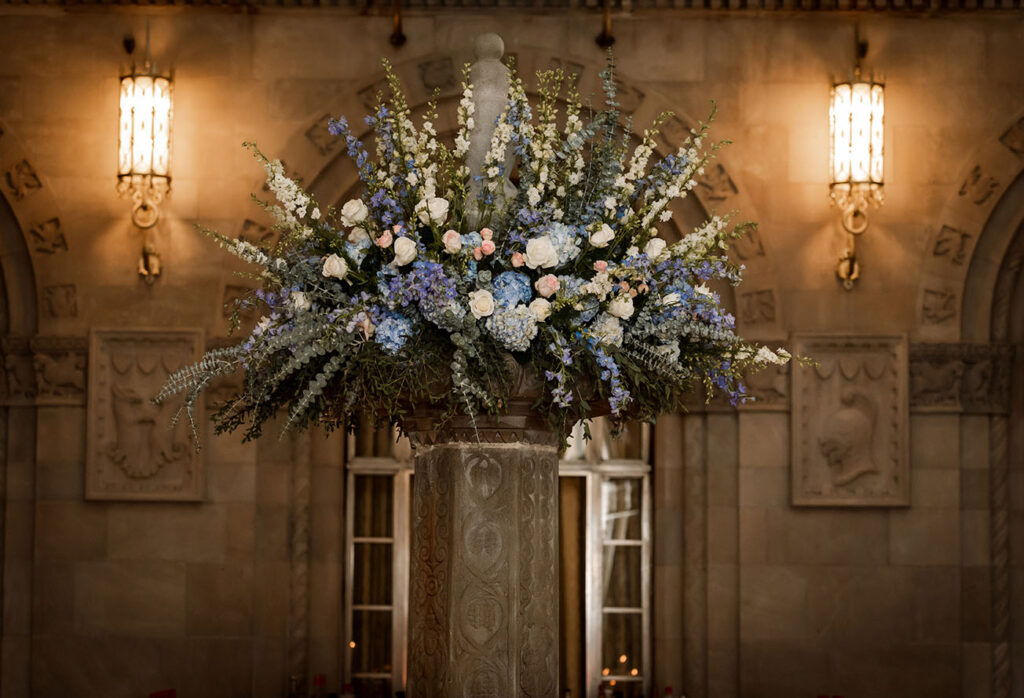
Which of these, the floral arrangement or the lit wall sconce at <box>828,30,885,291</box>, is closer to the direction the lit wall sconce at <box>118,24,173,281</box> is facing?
the floral arrangement

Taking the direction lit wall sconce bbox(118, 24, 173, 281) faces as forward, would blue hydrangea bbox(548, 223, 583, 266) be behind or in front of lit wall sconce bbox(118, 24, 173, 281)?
in front

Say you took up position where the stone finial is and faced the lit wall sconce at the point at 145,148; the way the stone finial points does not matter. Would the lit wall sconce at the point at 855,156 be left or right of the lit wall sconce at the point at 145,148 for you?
right

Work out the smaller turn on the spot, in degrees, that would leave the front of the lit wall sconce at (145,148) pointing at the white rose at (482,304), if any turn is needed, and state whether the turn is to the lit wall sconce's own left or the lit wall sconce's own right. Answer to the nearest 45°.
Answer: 0° — it already faces it

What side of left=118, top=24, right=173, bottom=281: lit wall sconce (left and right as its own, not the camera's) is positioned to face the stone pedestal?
front

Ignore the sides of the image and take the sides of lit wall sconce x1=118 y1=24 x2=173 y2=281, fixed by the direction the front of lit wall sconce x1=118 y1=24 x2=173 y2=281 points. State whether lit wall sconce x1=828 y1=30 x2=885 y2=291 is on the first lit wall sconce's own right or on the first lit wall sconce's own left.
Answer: on the first lit wall sconce's own left

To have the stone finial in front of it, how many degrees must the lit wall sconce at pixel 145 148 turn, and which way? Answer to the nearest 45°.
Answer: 0° — it already faces it

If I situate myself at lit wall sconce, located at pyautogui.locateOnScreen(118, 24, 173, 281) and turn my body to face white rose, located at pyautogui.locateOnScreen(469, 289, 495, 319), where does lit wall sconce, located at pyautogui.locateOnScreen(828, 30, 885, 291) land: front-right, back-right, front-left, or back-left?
front-left

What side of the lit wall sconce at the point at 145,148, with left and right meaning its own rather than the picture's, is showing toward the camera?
front
